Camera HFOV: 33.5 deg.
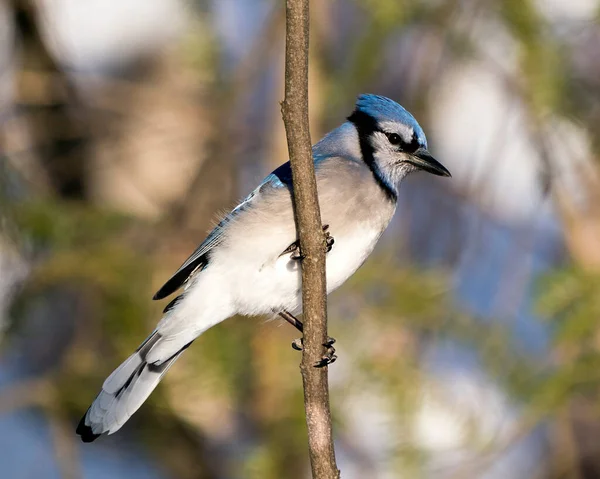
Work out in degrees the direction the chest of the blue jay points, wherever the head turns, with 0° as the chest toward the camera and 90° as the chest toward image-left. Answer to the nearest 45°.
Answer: approximately 270°
